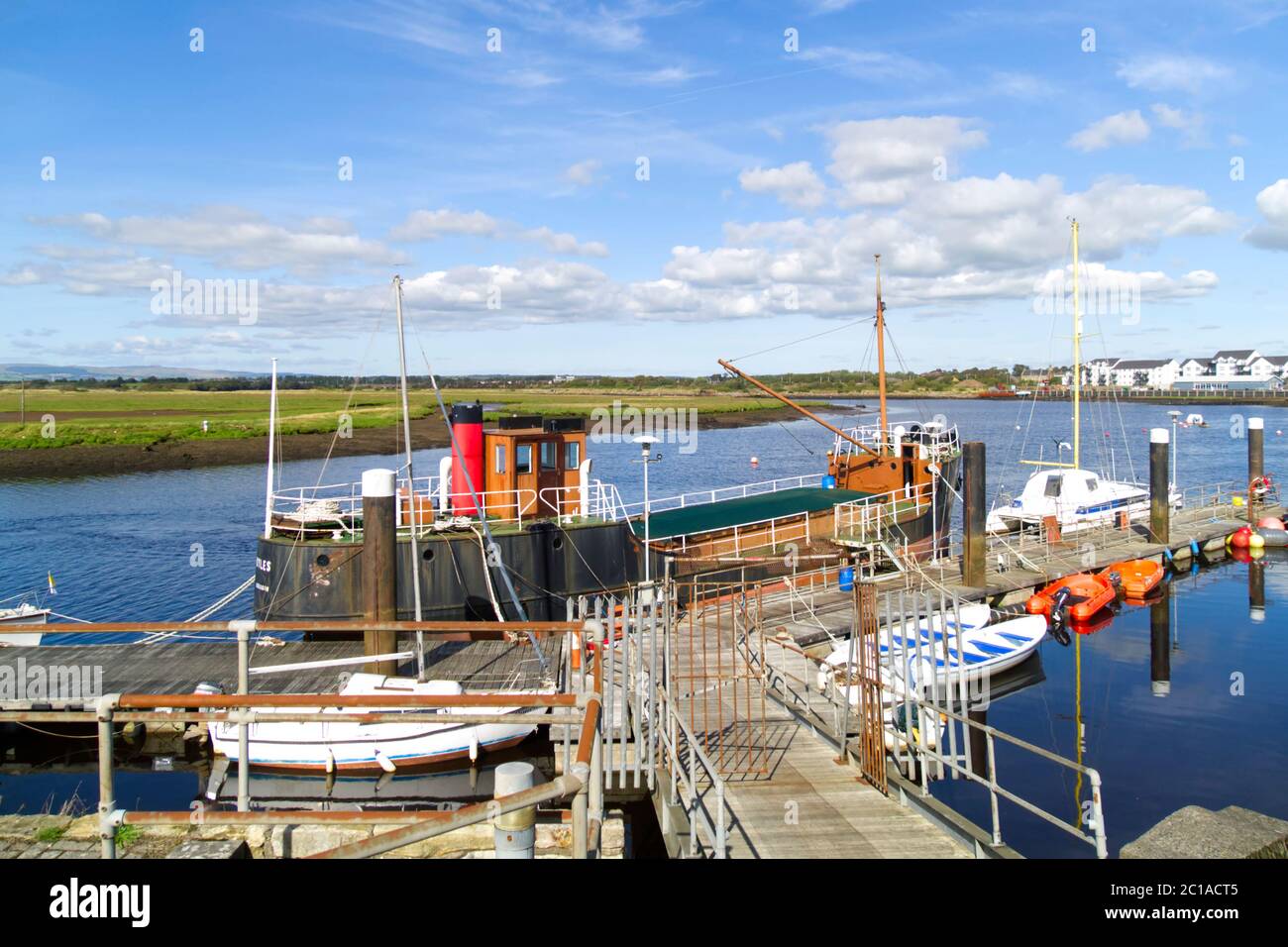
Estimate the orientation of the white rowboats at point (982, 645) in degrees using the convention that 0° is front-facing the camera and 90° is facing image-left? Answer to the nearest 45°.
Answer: approximately 225°

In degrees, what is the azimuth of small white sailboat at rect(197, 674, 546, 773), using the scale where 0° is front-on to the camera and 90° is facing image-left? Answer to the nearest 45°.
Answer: approximately 270°

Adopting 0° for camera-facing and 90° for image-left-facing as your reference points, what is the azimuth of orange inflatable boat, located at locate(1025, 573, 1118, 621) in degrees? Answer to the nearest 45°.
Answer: approximately 225°

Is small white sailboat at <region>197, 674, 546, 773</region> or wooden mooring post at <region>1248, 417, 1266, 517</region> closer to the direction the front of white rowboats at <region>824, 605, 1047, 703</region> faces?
the wooden mooring post

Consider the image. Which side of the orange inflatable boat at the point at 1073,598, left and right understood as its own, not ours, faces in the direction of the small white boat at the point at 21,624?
back

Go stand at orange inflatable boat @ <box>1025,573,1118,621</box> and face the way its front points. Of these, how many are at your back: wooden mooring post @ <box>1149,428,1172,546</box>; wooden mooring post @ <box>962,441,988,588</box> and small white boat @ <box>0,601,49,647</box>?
2
